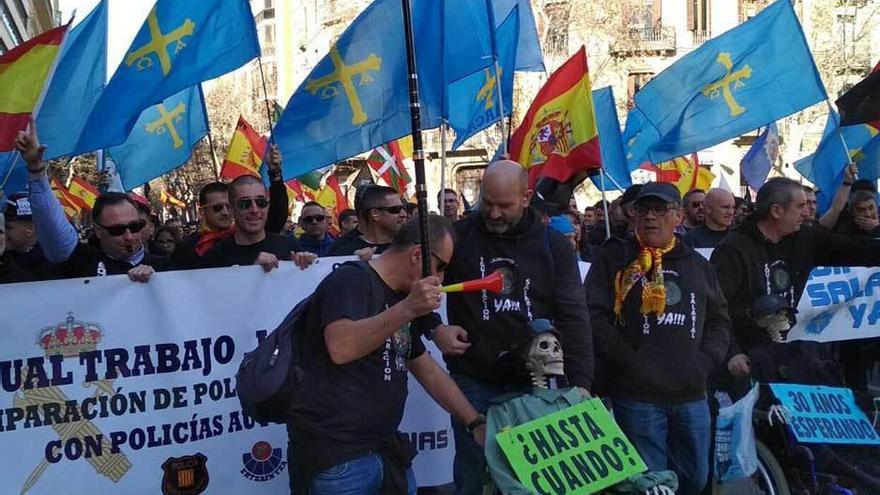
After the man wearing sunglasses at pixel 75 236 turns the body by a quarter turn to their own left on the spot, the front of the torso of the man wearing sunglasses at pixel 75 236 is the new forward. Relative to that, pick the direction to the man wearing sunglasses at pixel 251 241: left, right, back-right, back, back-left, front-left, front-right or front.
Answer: front-right

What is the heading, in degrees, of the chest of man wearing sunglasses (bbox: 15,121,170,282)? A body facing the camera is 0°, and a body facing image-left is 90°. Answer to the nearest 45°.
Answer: approximately 315°

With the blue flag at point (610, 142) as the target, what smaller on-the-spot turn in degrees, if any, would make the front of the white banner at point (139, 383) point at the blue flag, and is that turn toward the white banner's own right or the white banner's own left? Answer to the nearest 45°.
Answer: approximately 135° to the white banner's own left

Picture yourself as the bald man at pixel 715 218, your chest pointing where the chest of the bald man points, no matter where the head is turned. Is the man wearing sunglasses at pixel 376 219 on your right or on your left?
on your right

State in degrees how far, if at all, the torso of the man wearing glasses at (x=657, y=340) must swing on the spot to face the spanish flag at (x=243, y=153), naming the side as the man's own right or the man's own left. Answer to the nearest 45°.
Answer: approximately 135° to the man's own right

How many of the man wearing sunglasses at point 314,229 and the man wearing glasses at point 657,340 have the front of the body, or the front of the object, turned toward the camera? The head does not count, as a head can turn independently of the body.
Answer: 2

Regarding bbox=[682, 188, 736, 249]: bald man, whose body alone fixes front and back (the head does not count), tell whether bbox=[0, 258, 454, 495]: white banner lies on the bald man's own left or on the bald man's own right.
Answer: on the bald man's own right

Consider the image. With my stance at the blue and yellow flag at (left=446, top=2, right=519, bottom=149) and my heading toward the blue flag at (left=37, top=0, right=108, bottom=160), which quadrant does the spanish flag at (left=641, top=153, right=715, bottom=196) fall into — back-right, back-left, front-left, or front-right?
back-right

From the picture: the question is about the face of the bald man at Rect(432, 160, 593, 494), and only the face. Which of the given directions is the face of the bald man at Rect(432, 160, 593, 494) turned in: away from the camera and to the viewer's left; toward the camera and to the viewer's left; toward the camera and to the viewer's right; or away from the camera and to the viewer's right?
toward the camera and to the viewer's left
